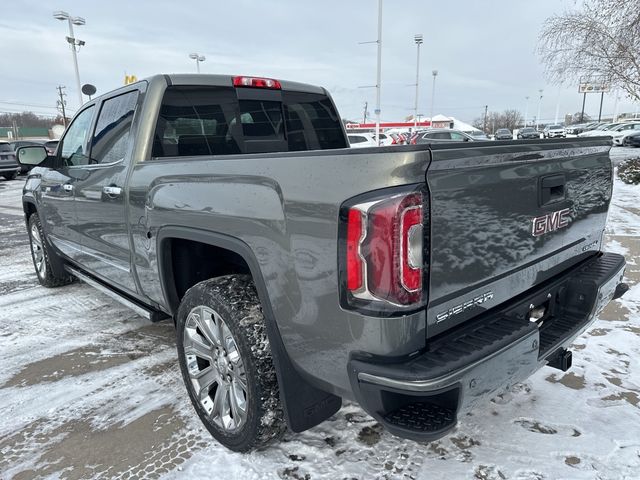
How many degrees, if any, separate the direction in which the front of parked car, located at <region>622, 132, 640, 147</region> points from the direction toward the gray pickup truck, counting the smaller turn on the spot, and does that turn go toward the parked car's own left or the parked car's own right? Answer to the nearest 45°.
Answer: approximately 45° to the parked car's own left

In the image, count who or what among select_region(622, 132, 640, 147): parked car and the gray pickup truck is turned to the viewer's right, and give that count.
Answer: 0

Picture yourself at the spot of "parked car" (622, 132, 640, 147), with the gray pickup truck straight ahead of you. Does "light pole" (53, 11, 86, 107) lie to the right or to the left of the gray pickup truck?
right

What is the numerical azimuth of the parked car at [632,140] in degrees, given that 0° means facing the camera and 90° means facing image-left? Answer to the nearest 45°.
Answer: approximately 45°

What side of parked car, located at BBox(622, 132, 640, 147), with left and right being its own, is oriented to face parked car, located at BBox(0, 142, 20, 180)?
front

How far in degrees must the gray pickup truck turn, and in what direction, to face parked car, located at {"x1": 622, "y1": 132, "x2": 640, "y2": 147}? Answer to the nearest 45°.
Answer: approximately 90° to its right

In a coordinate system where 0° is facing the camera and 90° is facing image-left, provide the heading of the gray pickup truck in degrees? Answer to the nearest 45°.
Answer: approximately 135°

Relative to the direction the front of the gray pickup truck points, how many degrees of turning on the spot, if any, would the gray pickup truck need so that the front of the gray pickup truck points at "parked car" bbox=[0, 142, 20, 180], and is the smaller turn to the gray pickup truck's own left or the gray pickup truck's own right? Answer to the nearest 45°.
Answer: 0° — it already faces it

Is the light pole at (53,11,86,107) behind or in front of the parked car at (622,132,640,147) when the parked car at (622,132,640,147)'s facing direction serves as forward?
in front
